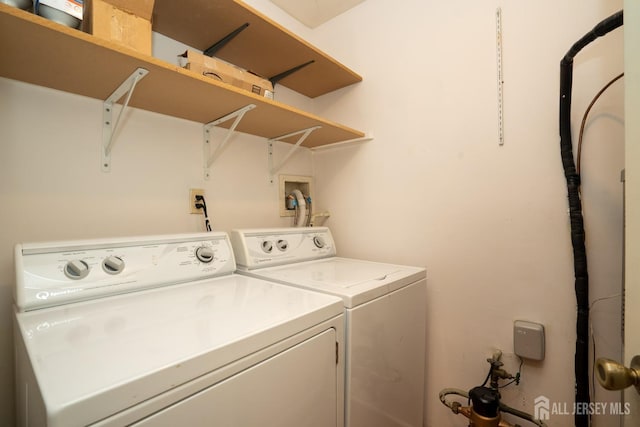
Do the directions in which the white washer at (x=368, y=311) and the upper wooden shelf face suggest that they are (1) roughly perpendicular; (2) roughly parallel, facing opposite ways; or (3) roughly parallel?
roughly parallel

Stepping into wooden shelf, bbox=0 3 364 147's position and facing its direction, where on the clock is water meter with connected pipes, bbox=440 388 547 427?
The water meter with connected pipes is roughly at 11 o'clock from the wooden shelf.

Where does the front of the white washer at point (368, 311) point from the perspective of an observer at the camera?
facing the viewer and to the right of the viewer

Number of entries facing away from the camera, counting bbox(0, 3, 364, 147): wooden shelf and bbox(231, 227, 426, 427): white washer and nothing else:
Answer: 0

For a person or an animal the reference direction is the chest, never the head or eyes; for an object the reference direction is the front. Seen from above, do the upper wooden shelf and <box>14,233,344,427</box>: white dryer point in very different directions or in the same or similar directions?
same or similar directions

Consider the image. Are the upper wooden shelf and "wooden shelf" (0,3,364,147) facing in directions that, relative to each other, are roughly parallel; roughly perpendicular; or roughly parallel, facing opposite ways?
roughly parallel

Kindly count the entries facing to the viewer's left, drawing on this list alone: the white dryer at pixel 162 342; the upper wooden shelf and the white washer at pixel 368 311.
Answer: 0

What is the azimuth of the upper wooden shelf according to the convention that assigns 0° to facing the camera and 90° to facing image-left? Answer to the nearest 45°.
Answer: approximately 315°

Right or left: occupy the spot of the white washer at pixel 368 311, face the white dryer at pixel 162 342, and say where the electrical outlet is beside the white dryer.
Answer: right

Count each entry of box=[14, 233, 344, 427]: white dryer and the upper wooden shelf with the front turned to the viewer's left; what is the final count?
0
